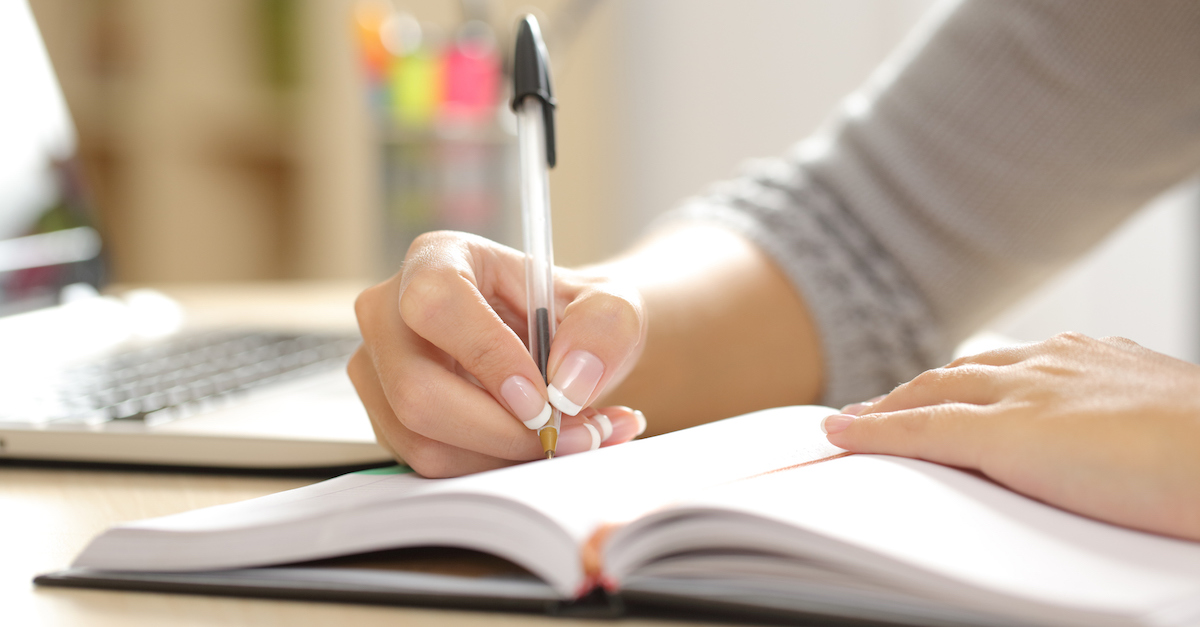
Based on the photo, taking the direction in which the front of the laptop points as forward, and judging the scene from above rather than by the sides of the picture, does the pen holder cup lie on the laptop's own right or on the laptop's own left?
on the laptop's own left

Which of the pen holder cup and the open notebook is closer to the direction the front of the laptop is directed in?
the open notebook

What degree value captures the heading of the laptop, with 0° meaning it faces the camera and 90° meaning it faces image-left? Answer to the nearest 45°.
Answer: approximately 315°

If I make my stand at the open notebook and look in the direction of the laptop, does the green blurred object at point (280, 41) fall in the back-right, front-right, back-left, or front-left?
front-right

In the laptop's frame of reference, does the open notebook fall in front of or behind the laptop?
in front

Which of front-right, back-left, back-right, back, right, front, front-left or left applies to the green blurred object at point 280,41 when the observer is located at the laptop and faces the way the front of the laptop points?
back-left
